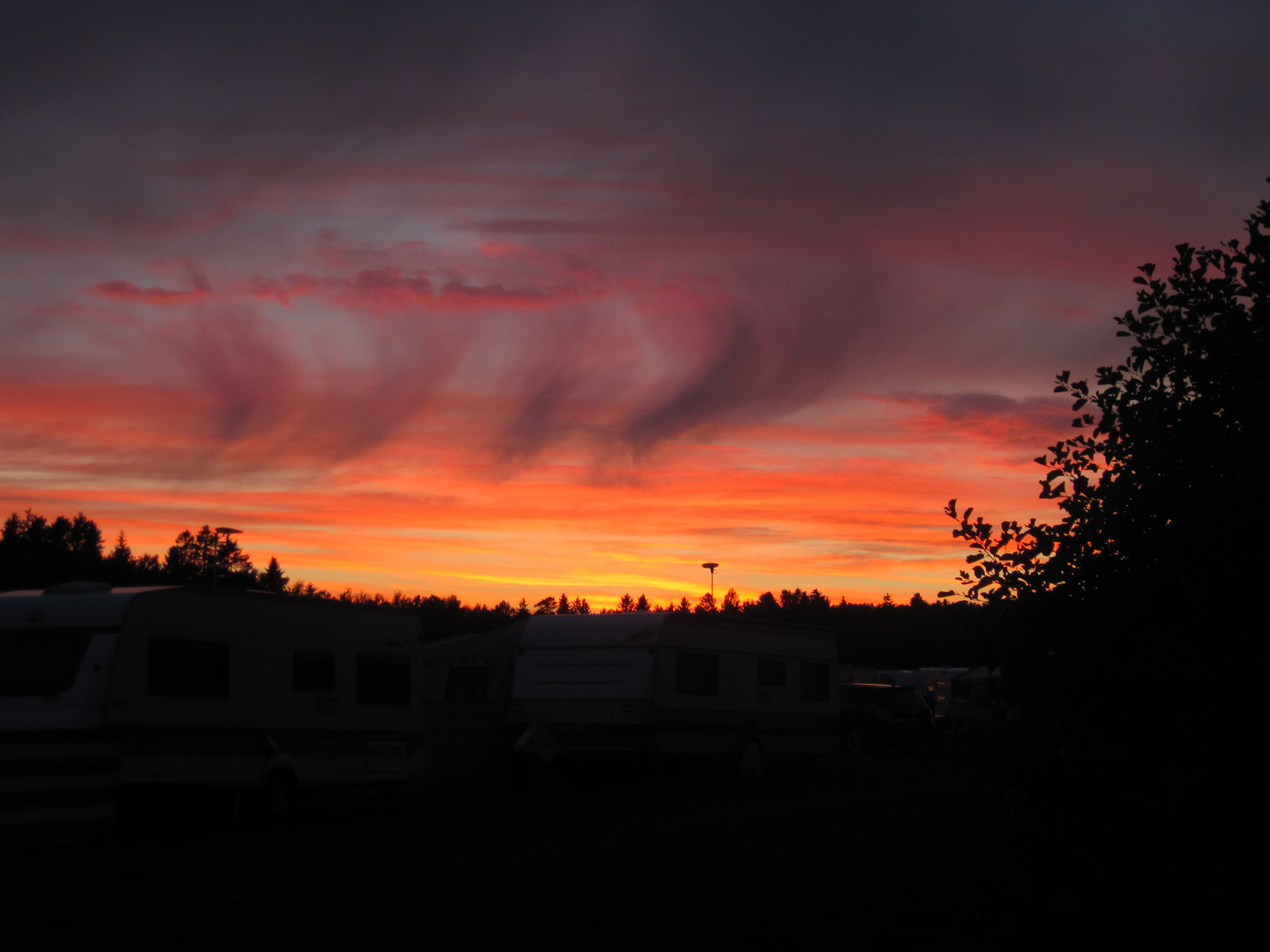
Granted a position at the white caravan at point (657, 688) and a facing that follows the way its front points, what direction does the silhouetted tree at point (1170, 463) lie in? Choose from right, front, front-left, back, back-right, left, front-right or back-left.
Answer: front-left

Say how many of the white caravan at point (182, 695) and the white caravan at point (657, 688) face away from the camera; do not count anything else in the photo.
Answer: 0

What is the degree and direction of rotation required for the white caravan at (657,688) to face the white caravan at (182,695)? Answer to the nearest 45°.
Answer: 0° — it already faces it

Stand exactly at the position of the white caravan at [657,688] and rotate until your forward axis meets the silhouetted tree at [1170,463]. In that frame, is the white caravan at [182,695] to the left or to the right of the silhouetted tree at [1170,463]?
right

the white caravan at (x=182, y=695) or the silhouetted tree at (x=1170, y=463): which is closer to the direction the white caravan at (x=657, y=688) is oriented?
the white caravan

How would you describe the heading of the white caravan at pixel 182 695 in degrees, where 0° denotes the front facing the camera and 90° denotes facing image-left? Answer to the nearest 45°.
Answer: approximately 45°

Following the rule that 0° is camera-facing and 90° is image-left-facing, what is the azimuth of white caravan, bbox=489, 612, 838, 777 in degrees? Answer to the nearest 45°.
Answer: approximately 45°

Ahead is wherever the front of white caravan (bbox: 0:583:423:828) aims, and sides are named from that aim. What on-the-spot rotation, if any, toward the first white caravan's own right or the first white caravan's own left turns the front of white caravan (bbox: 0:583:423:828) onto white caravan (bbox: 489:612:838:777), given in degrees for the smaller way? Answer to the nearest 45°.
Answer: approximately 180°

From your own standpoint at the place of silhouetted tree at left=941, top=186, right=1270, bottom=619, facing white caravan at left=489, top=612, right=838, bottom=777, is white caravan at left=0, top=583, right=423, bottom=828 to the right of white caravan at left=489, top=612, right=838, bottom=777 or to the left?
left
